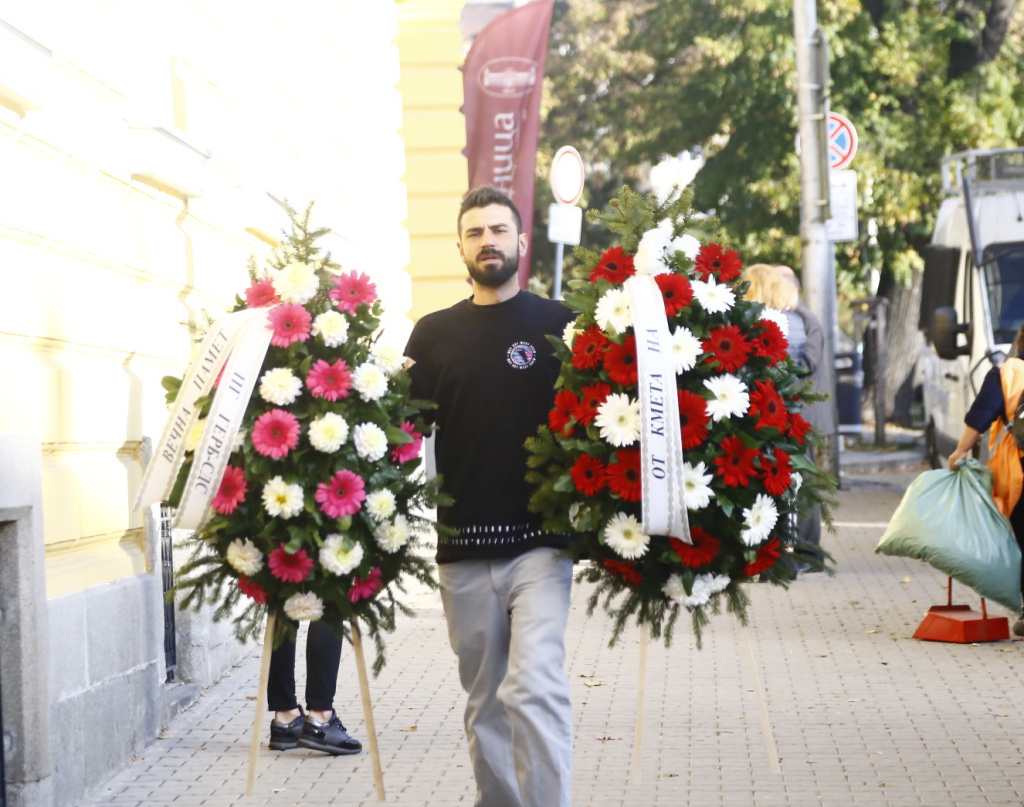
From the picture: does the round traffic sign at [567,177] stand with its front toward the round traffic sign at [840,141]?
no

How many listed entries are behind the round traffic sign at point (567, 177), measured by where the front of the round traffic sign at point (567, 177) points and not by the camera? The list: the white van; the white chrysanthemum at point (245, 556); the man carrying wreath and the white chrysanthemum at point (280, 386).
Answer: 0

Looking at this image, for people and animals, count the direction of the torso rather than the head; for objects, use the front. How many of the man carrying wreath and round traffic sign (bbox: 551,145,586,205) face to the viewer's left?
0

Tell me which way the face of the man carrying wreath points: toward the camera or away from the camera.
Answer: toward the camera

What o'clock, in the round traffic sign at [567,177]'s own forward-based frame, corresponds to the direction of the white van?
The white van is roughly at 10 o'clock from the round traffic sign.

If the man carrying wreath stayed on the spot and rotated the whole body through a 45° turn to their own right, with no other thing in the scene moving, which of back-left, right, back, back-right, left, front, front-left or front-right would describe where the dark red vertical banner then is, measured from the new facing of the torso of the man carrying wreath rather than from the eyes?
back-right

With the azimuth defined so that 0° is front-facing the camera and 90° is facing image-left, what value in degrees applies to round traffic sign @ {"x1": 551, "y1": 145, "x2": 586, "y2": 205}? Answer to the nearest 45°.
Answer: approximately 315°

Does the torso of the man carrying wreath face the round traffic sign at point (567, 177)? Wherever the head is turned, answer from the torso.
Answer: no

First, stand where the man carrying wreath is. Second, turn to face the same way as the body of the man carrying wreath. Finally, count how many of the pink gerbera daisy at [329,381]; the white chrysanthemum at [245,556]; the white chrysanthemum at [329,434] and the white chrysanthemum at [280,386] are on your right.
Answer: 4

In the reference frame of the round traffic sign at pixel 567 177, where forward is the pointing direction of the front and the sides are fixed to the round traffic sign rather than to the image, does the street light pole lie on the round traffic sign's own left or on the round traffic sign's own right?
on the round traffic sign's own left

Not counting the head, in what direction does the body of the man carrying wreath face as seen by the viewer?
toward the camera

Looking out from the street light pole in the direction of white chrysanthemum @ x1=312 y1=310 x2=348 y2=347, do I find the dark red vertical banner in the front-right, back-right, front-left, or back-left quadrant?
front-right

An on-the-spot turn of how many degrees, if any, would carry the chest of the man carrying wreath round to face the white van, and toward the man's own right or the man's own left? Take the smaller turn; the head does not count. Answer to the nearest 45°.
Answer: approximately 135° to the man's own left

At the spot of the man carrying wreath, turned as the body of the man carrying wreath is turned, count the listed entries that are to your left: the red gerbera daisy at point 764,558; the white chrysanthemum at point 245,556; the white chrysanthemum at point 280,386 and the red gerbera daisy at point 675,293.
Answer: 2
